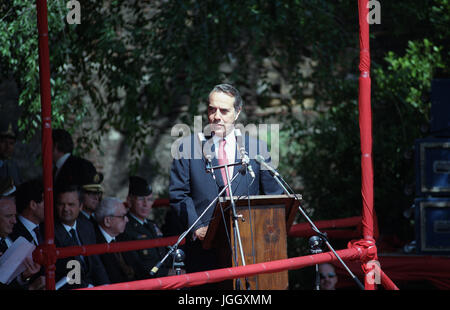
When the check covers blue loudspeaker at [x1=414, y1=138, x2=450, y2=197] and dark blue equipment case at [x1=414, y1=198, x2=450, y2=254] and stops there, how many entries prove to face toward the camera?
2

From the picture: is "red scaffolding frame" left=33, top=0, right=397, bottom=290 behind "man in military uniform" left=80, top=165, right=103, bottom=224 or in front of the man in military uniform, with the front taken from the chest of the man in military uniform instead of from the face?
in front

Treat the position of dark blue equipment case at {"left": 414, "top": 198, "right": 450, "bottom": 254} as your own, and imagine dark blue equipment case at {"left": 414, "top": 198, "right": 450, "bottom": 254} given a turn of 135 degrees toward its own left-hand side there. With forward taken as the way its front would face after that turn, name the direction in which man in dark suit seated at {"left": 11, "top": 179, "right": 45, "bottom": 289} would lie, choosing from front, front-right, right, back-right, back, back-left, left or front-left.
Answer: back

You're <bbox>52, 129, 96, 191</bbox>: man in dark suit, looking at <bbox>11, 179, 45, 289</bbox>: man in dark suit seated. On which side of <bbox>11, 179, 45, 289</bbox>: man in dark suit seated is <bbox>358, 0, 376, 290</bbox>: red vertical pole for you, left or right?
left

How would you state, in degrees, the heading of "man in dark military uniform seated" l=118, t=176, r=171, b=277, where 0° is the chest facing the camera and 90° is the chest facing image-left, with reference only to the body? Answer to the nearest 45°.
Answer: approximately 315°

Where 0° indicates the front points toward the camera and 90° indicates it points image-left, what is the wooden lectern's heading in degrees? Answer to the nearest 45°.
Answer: approximately 315°
